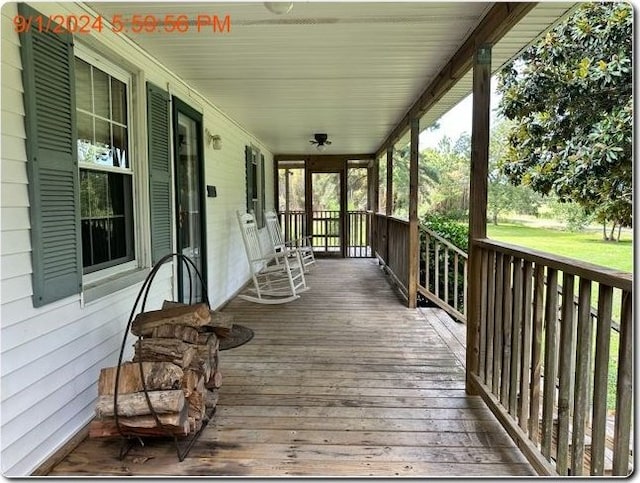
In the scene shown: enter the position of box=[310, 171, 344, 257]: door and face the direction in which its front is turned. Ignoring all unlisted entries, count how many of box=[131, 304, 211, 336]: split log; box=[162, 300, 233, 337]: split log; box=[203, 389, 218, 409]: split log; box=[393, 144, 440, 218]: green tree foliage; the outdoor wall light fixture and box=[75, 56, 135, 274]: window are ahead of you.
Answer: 5

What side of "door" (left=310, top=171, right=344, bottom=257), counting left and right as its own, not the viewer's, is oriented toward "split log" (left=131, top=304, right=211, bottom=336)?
front

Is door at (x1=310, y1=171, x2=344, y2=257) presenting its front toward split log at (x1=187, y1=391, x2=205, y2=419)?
yes

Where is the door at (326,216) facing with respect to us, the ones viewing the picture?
facing the viewer

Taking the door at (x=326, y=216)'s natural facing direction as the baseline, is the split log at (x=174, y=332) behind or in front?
in front

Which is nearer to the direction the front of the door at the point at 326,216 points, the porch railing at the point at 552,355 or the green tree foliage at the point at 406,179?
the porch railing

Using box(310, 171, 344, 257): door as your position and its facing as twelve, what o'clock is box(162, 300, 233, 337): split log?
The split log is roughly at 12 o'clock from the door.

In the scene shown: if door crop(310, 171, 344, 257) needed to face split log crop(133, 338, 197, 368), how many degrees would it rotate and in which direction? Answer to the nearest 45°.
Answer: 0° — it already faces it

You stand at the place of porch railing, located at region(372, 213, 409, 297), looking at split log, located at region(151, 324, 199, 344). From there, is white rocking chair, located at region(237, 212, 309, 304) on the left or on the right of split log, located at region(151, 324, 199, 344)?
right

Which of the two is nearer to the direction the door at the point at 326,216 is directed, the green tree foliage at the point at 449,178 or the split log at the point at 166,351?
the split log

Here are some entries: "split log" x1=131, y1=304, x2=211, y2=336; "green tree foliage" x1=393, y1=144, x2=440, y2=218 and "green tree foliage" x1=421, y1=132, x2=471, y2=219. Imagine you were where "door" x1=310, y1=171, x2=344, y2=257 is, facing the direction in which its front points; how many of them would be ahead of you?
1

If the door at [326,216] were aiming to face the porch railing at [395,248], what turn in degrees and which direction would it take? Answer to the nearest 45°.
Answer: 0° — it already faces it

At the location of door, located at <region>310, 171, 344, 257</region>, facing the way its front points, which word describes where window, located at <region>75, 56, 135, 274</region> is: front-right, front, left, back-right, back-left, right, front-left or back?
front

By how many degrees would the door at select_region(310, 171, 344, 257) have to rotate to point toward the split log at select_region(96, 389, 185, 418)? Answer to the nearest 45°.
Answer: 0° — it already faces it

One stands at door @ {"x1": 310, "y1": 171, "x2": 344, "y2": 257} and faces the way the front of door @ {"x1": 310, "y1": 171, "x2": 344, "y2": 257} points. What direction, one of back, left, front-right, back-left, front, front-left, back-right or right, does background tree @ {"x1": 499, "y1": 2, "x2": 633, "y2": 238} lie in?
front-left

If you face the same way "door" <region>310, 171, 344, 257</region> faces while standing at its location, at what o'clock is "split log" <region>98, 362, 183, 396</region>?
The split log is roughly at 12 o'clock from the door.

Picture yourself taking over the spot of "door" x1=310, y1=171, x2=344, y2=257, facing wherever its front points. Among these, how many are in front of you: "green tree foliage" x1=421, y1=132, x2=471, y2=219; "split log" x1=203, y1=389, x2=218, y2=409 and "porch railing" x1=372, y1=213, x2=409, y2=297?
2

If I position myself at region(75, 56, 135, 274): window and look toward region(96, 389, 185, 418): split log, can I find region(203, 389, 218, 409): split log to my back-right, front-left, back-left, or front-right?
front-left

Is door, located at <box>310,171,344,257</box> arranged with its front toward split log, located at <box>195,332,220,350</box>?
yes
